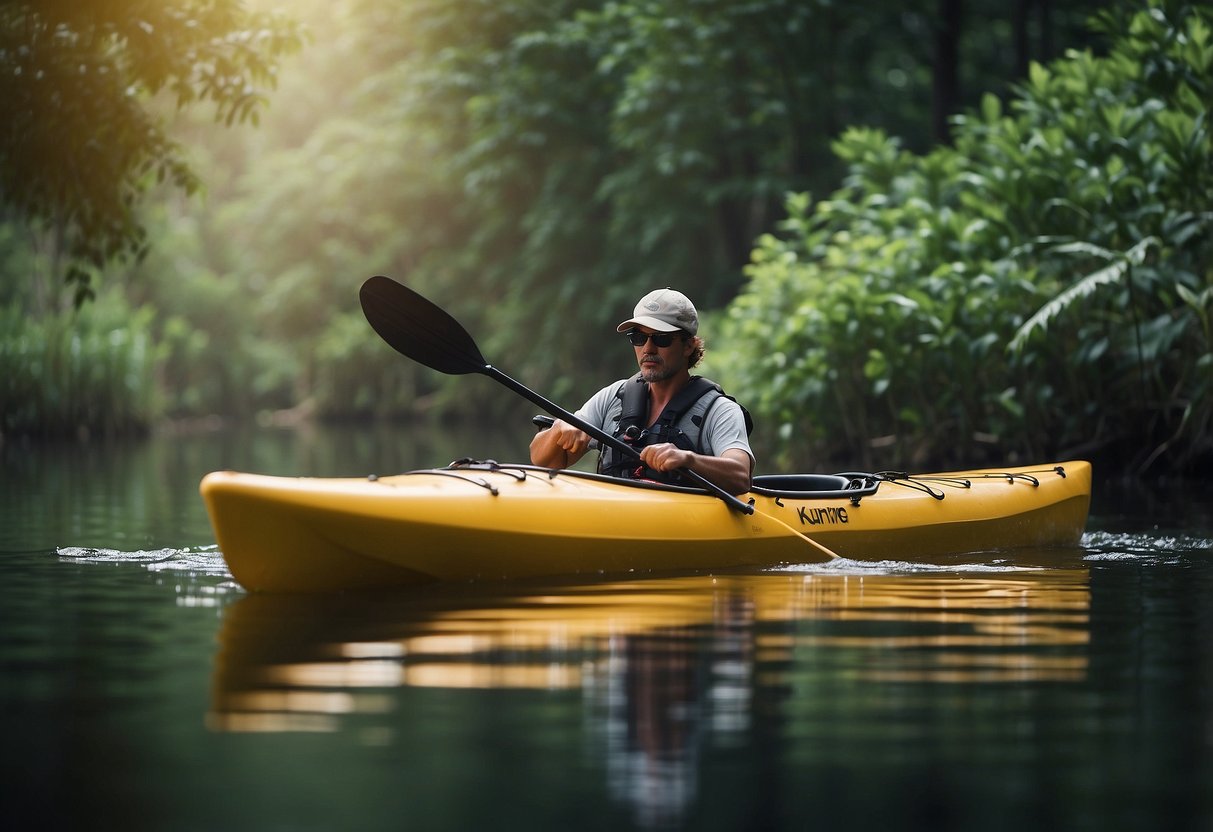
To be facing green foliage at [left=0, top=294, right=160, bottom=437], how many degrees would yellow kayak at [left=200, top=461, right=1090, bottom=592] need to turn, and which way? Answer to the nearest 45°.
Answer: approximately 90° to its right

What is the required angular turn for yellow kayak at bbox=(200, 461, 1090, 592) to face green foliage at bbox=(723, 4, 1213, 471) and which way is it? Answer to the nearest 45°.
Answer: approximately 180°

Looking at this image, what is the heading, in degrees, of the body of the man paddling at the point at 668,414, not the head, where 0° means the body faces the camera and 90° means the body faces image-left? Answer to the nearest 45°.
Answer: approximately 45°

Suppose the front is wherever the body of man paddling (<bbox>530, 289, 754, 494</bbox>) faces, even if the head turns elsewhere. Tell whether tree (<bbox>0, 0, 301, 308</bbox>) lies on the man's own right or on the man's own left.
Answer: on the man's own right

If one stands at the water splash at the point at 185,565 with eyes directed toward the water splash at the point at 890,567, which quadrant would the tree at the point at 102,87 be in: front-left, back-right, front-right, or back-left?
back-left

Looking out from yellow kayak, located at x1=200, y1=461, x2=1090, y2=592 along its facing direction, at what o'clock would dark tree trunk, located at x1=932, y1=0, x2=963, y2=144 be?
The dark tree trunk is roughly at 5 o'clock from the yellow kayak.

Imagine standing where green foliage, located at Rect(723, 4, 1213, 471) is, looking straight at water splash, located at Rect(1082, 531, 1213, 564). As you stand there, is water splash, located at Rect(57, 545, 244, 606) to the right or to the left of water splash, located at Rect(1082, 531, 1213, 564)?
right

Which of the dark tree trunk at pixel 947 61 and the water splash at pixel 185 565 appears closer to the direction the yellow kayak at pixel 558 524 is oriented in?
the water splash

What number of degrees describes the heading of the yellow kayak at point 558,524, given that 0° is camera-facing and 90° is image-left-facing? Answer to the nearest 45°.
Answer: approximately 45°

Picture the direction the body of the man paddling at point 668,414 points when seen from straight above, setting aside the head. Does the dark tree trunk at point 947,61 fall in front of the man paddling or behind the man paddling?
behind

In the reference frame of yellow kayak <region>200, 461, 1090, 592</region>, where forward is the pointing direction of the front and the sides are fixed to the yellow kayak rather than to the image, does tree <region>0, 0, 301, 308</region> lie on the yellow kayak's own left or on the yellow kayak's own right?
on the yellow kayak's own right
